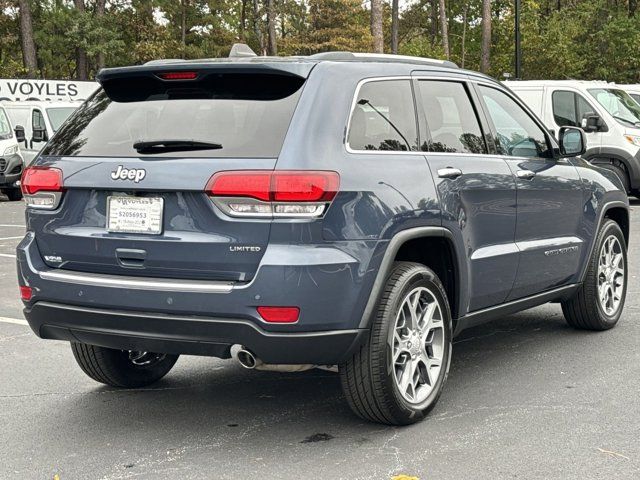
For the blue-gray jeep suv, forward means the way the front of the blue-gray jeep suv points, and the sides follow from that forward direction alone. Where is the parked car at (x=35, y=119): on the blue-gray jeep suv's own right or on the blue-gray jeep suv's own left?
on the blue-gray jeep suv's own left

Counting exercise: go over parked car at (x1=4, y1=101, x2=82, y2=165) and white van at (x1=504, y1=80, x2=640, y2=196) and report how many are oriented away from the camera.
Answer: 0

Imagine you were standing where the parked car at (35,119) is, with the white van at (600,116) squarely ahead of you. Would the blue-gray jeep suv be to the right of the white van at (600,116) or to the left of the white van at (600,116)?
right

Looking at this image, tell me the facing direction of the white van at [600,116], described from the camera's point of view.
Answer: facing the viewer and to the right of the viewer

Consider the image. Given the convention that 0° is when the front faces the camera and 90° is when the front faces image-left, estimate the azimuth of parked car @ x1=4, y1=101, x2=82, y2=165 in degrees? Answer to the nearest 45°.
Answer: approximately 315°

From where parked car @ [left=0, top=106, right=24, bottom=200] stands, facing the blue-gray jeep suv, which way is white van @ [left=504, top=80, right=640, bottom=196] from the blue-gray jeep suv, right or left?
left

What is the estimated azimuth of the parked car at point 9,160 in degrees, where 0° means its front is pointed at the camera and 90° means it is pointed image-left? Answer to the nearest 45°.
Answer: approximately 315°

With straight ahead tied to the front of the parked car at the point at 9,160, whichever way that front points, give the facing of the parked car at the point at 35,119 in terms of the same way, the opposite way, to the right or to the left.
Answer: the same way

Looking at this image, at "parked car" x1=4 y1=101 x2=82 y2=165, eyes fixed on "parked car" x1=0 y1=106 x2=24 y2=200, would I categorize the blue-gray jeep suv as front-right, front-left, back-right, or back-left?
front-left

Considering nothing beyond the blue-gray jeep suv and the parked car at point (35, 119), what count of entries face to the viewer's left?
0

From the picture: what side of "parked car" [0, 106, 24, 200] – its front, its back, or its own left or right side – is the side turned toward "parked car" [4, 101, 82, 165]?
left

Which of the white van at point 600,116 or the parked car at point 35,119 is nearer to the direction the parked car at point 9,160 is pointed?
the white van

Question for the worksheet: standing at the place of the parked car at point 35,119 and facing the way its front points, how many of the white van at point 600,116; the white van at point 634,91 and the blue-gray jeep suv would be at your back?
0
